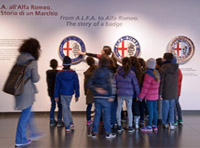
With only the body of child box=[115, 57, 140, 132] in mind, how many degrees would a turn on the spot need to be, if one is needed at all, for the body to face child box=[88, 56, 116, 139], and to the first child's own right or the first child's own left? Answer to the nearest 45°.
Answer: approximately 135° to the first child's own left

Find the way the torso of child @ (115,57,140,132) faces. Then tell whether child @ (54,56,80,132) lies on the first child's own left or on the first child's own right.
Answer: on the first child's own left

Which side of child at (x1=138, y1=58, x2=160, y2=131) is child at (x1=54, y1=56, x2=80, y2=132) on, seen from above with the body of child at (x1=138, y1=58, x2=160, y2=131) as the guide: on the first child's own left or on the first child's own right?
on the first child's own left

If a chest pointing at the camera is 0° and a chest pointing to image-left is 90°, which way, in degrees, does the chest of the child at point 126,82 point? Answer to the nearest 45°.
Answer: approximately 180°

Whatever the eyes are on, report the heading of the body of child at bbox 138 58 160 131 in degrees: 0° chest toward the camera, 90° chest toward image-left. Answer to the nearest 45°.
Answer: approximately 135°

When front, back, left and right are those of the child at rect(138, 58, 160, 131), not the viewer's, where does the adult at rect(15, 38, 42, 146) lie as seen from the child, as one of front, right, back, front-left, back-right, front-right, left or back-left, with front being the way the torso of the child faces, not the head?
left

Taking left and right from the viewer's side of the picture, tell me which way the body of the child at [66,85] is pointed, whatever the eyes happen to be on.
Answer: facing away from the viewer

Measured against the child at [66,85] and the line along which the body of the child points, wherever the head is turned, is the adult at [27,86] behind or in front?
behind

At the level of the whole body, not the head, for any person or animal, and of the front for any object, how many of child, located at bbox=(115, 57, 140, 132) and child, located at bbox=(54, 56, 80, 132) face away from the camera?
2

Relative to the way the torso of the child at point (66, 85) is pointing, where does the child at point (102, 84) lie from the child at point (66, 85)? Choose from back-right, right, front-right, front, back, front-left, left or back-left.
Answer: back-right

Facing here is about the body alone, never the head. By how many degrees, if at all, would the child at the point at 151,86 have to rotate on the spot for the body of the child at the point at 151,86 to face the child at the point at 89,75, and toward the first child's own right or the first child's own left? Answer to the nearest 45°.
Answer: approximately 45° to the first child's own left

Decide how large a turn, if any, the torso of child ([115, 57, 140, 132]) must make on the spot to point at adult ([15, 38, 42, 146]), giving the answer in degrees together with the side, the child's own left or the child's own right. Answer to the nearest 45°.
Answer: approximately 135° to the child's own left
